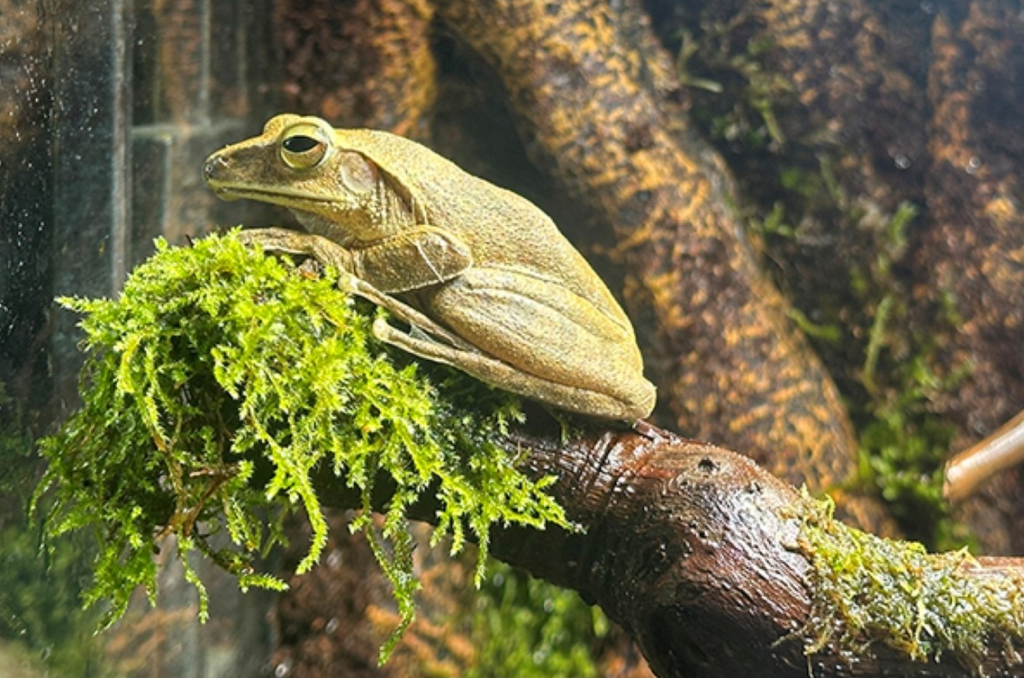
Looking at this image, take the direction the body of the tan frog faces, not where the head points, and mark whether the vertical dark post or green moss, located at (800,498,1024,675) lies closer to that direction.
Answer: the vertical dark post

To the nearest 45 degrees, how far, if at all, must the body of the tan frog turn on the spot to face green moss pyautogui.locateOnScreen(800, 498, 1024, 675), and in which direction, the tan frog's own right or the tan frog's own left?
approximately 135° to the tan frog's own left

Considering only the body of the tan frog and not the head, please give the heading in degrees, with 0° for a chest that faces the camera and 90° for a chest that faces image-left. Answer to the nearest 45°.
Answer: approximately 90°

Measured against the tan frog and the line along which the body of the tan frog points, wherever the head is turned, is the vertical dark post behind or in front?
in front
